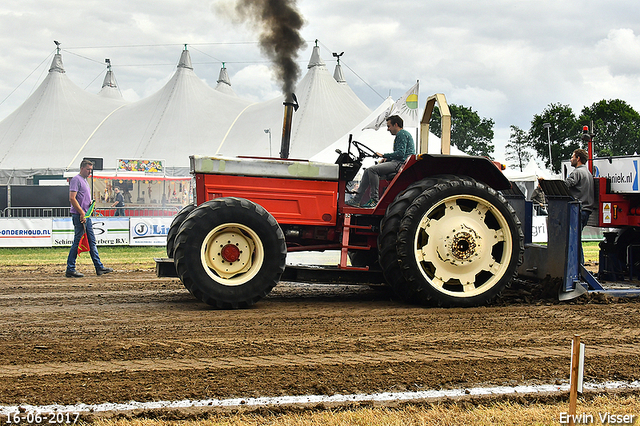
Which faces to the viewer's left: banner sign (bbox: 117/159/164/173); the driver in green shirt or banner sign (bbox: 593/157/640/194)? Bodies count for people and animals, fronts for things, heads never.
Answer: the driver in green shirt

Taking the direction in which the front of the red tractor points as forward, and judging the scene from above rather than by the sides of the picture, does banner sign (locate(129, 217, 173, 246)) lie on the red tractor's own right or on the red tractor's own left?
on the red tractor's own right

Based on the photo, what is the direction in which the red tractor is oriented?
to the viewer's left

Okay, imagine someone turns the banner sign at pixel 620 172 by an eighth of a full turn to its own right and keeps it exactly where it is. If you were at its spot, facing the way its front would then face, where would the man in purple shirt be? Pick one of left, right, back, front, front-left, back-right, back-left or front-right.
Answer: front-right

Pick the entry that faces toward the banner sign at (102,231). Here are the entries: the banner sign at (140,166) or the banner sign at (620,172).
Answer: the banner sign at (140,166)

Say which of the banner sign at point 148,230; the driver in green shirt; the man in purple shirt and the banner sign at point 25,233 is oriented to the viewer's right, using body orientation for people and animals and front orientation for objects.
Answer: the man in purple shirt

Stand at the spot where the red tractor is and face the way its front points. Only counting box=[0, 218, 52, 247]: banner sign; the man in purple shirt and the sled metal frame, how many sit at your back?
1

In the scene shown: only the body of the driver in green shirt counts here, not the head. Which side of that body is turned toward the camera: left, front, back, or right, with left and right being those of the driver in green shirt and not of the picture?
left

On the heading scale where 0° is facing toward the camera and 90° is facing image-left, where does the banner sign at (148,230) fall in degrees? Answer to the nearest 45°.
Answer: approximately 0°
